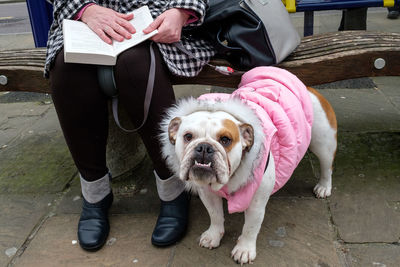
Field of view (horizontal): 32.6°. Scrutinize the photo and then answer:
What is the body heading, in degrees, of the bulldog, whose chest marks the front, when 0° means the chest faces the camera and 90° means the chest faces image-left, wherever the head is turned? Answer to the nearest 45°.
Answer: approximately 45°
